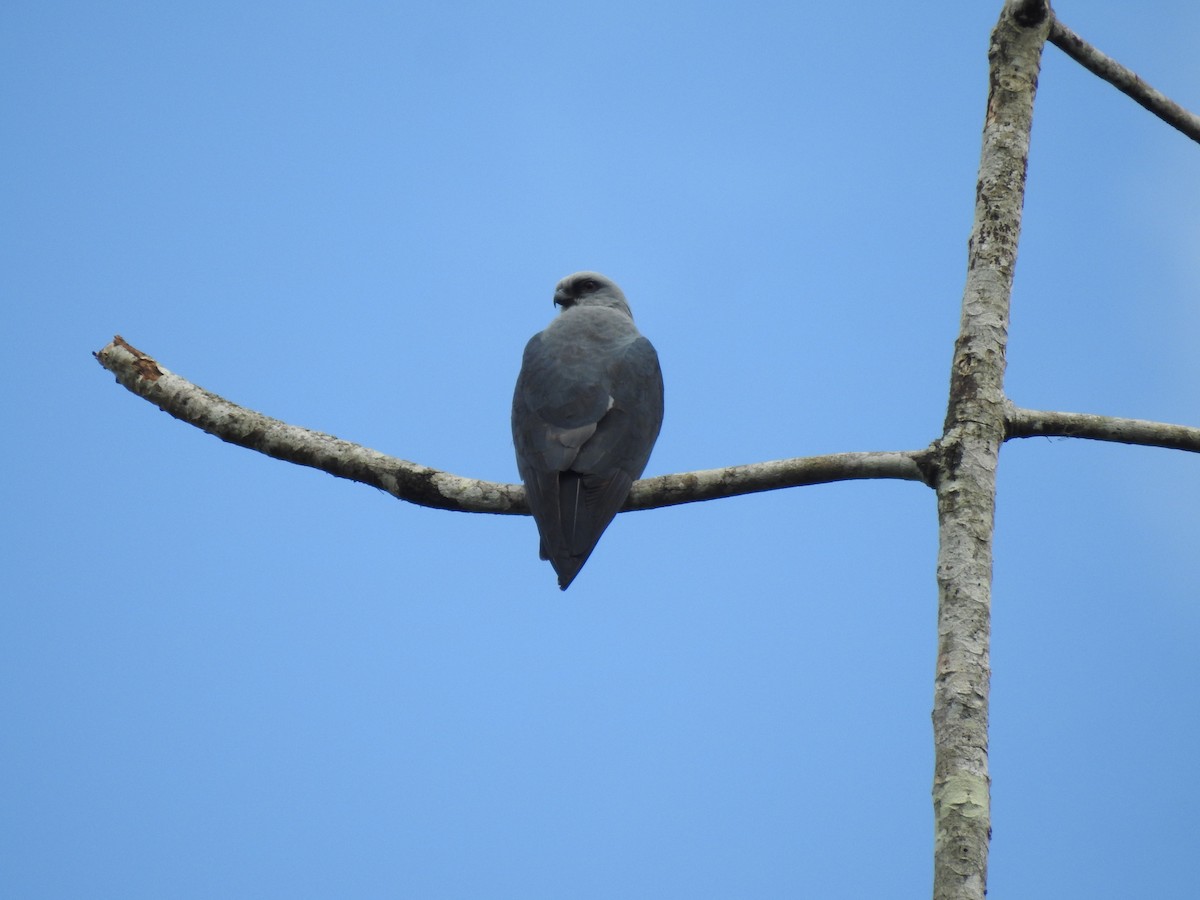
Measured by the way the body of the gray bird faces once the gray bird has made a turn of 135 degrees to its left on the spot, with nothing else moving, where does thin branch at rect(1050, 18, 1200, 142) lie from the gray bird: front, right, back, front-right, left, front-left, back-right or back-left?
left

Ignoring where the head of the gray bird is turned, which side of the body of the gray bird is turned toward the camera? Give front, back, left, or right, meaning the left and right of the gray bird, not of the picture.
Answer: back
